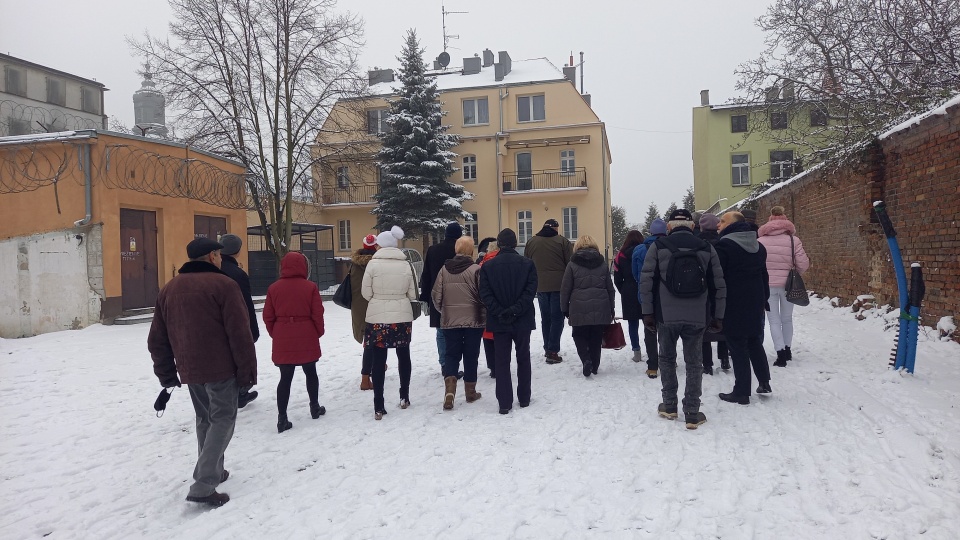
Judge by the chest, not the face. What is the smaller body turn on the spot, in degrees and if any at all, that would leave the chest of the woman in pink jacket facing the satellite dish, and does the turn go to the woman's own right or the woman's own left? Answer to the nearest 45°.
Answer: approximately 45° to the woman's own left

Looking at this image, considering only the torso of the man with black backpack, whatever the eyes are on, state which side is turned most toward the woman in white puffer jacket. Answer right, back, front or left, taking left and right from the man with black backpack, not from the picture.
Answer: left

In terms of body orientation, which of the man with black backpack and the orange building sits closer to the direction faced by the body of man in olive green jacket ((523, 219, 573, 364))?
the orange building

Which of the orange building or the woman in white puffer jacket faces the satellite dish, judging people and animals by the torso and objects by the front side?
the woman in white puffer jacket

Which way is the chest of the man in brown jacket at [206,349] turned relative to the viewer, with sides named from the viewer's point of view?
facing away from the viewer and to the right of the viewer

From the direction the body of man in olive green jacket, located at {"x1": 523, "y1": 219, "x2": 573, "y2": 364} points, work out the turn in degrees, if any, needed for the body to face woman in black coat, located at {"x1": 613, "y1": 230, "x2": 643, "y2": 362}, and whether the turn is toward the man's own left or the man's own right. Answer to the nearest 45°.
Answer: approximately 135° to the man's own right

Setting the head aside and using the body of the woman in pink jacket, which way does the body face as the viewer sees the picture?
away from the camera

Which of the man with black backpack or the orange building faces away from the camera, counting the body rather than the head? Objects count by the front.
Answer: the man with black backpack

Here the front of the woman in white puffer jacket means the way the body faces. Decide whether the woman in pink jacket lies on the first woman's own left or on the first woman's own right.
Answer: on the first woman's own right

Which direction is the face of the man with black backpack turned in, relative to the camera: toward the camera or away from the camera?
away from the camera

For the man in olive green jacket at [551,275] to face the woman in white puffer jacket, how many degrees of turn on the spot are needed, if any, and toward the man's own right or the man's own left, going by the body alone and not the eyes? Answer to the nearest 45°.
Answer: approximately 135° to the man's own left

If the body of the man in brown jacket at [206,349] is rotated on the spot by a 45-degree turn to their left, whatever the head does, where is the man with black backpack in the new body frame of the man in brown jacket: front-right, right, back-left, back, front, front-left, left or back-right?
right

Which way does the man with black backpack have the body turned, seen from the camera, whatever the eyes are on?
away from the camera

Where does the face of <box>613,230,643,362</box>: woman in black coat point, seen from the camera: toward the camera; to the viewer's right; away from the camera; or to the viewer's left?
away from the camera

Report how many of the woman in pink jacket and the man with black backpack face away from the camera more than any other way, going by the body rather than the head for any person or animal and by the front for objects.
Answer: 2
